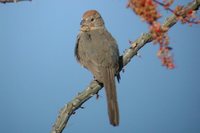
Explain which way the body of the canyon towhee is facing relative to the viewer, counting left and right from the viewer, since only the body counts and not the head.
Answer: facing the viewer and to the left of the viewer
